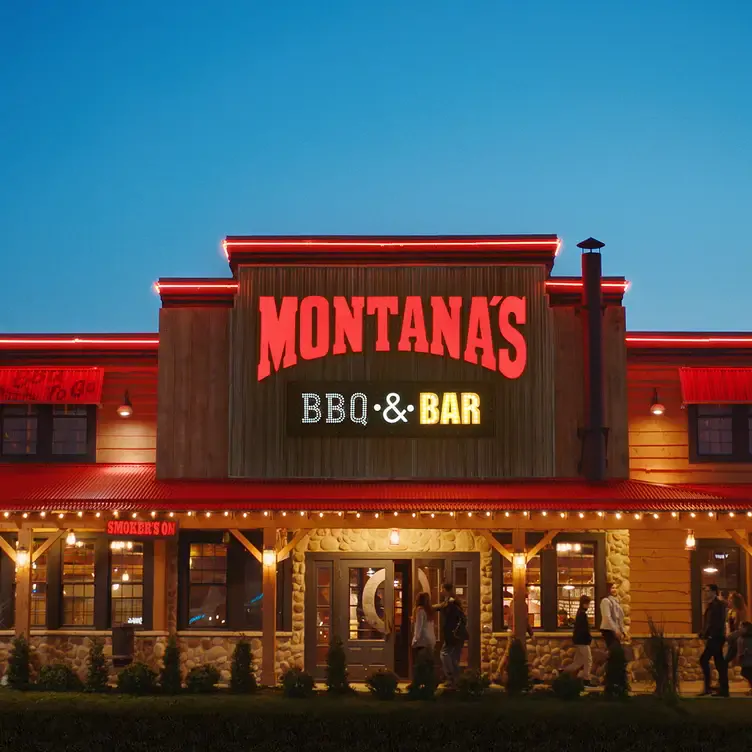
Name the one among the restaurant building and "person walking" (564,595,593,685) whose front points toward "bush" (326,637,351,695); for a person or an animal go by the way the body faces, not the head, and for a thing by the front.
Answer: the restaurant building

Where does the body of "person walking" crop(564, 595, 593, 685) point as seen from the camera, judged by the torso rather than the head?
to the viewer's right

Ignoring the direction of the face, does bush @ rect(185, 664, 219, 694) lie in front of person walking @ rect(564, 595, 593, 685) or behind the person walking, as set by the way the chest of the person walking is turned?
behind

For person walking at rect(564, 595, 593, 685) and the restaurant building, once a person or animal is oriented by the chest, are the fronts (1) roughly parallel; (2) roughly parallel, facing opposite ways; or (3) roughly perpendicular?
roughly perpendicular

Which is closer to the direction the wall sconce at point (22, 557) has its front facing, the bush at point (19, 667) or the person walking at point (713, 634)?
the bush

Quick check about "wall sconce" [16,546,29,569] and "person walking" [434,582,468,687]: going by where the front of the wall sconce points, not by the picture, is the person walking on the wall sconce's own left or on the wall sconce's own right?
on the wall sconce's own left

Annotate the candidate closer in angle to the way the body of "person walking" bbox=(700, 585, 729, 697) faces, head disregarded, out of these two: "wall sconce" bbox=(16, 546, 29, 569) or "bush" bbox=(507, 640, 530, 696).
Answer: the wall sconce
